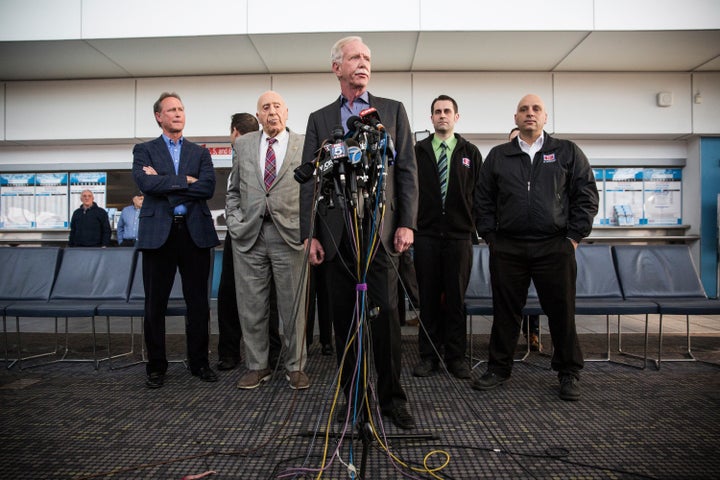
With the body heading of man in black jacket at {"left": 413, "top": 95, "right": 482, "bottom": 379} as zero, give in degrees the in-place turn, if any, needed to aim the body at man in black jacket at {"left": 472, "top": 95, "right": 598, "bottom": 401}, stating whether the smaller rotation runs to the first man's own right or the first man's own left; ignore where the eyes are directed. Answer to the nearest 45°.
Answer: approximately 45° to the first man's own left

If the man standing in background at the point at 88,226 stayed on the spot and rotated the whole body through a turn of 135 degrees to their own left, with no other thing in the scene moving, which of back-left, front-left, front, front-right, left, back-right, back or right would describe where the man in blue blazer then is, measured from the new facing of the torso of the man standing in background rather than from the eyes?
back-right

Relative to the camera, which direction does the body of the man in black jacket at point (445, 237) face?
toward the camera

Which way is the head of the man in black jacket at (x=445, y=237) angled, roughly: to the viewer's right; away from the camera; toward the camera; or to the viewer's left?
toward the camera

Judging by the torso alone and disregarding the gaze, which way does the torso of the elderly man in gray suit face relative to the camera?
toward the camera

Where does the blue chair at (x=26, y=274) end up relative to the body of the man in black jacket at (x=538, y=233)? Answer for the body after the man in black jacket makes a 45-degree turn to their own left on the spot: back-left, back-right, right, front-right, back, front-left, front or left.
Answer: back-right

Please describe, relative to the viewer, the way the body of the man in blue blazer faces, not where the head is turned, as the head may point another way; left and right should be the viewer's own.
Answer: facing the viewer

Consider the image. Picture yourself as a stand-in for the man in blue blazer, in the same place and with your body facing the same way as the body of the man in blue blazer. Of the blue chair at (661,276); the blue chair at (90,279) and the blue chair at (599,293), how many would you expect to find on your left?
2

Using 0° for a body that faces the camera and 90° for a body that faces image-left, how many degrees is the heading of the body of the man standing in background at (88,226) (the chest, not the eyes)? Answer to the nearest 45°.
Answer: approximately 0°

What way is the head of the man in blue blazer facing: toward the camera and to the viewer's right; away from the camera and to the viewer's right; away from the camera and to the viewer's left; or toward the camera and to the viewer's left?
toward the camera and to the viewer's right

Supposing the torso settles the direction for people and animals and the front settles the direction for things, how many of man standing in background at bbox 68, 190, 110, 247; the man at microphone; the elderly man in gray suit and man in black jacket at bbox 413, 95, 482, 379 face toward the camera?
4

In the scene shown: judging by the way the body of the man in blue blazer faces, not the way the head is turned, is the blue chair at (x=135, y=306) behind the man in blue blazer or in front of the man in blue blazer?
behind

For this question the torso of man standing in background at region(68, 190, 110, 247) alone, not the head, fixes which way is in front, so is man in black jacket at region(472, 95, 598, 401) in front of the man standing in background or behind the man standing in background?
in front

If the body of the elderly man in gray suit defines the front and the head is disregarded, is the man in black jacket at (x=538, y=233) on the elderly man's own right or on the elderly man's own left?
on the elderly man's own left

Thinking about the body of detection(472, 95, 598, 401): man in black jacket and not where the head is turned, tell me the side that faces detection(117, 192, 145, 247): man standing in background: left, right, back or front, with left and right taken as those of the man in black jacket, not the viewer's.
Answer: right

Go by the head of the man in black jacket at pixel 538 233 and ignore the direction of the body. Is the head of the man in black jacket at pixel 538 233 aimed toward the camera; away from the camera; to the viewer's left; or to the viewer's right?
toward the camera

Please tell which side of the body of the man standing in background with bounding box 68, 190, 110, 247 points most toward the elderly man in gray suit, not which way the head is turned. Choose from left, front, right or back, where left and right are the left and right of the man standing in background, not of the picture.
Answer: front

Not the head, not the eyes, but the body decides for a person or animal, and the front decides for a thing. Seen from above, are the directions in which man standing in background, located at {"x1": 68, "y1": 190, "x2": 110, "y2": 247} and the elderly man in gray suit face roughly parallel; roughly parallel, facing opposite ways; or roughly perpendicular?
roughly parallel
